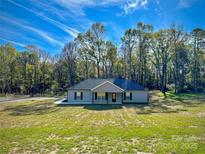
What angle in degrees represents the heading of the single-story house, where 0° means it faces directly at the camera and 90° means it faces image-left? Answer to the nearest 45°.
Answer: approximately 0°
